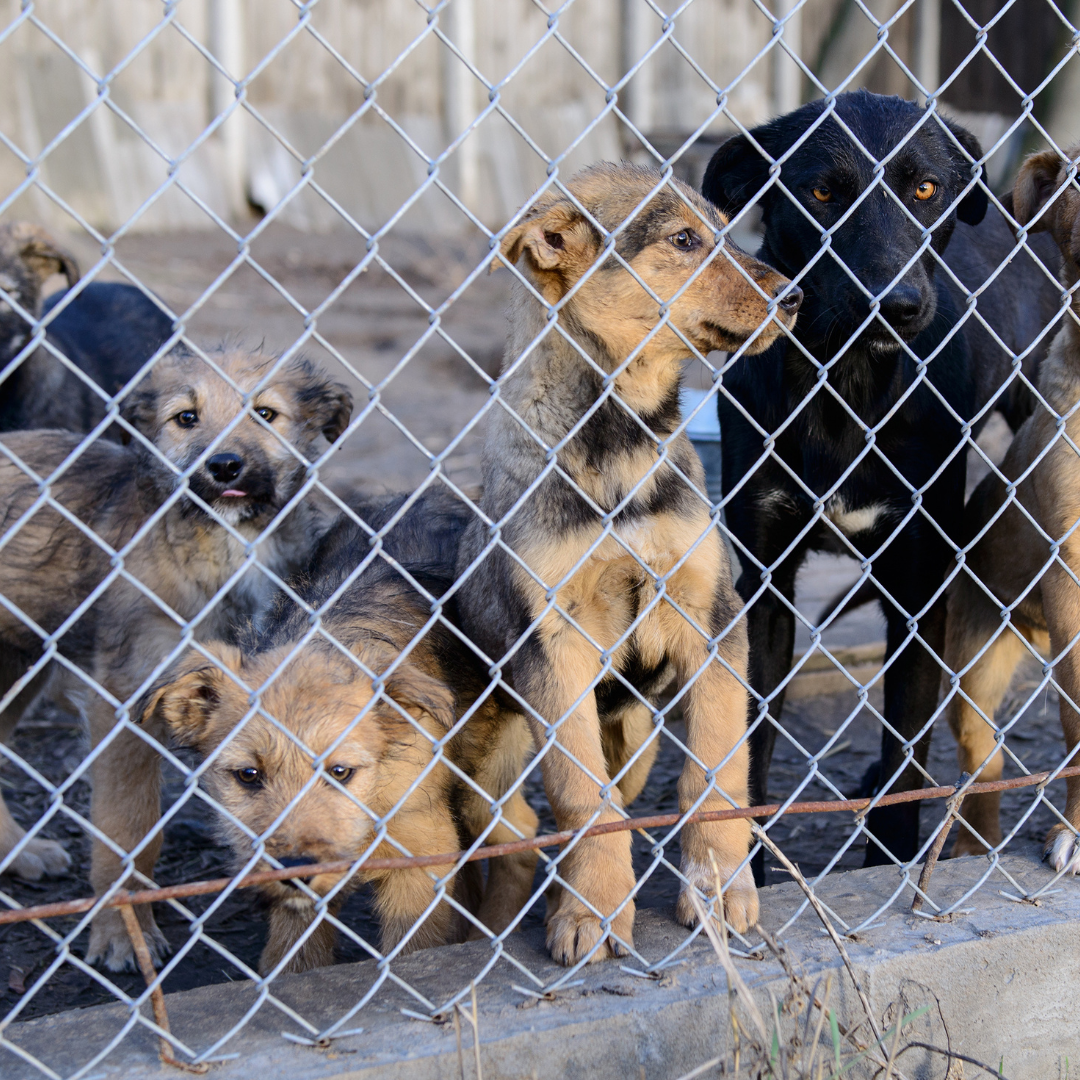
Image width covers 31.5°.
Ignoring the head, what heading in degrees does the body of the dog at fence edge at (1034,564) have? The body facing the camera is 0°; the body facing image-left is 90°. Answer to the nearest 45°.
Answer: approximately 315°

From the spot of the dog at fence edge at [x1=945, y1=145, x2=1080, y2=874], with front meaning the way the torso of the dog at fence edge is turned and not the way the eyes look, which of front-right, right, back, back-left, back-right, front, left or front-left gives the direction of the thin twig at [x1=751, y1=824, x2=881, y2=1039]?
front-right

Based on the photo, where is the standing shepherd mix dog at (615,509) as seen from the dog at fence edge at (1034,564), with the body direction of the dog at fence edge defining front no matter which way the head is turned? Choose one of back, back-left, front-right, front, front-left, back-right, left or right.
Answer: right

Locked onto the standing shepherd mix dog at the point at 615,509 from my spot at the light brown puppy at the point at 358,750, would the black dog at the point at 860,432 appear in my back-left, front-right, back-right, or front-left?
front-left

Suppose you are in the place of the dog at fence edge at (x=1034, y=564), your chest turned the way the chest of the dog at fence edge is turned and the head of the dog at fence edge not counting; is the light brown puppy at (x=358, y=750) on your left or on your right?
on your right
